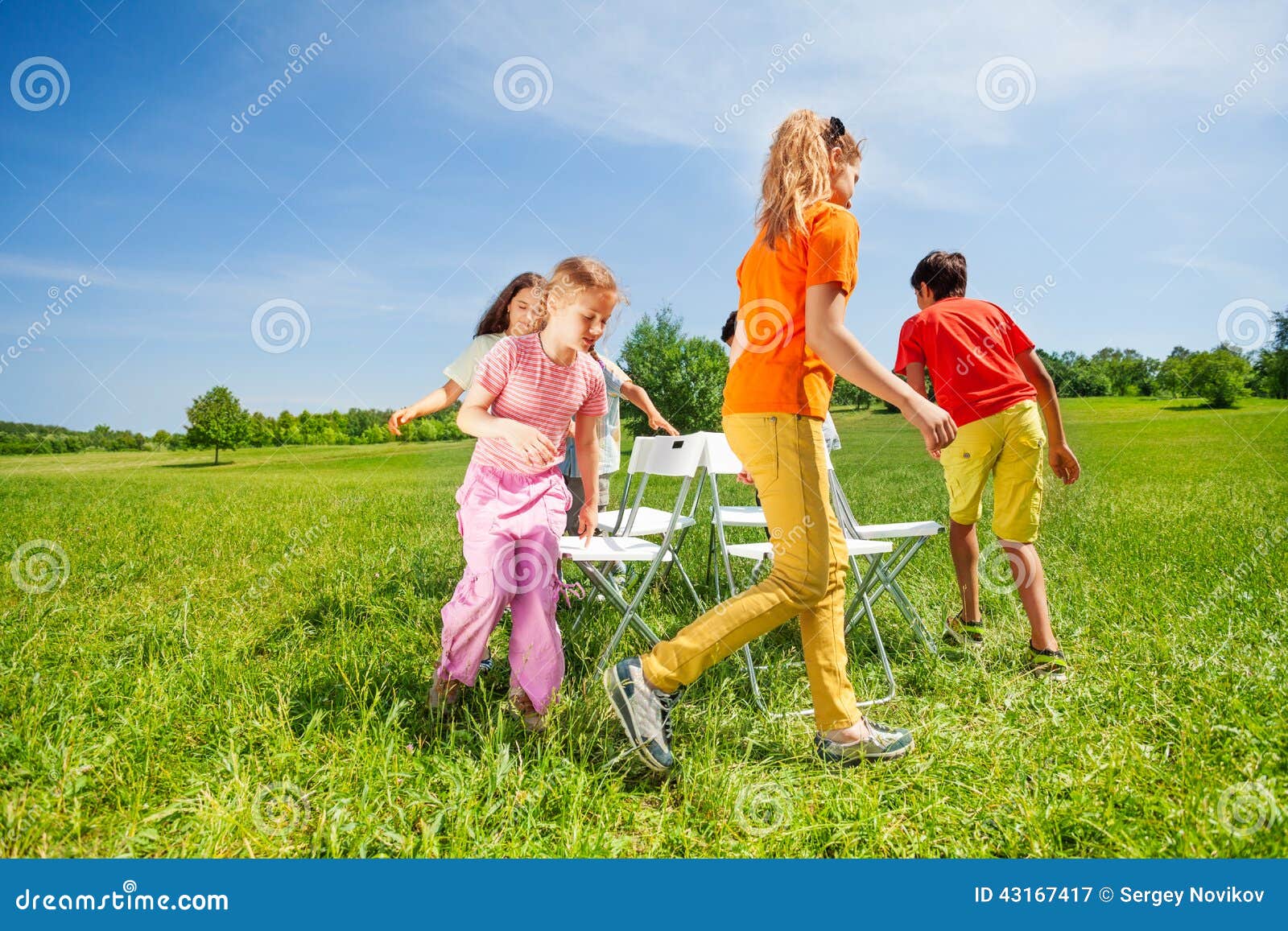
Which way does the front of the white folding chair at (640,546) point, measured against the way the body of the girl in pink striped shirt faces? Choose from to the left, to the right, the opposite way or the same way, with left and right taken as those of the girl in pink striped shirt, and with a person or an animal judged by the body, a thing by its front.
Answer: to the right

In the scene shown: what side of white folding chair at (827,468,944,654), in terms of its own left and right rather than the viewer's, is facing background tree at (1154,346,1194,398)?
left

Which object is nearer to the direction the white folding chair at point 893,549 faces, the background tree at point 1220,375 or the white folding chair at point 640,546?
the background tree

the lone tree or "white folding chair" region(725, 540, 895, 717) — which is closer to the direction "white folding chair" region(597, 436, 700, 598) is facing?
the lone tree

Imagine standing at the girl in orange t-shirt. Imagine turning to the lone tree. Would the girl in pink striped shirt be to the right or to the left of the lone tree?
left

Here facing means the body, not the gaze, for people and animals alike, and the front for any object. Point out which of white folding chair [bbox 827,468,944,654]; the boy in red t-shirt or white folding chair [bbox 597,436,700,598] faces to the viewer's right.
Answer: white folding chair [bbox 827,468,944,654]

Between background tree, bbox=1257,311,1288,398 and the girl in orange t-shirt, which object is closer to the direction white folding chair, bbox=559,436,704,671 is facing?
the girl in orange t-shirt

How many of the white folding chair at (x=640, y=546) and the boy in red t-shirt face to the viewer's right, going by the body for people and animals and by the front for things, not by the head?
0

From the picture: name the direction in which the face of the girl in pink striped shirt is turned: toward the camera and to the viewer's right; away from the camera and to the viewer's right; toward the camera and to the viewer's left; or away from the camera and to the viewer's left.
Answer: toward the camera and to the viewer's right

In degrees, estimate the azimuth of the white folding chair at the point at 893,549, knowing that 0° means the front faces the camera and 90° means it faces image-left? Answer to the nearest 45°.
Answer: approximately 270°
